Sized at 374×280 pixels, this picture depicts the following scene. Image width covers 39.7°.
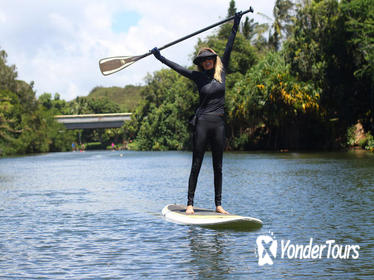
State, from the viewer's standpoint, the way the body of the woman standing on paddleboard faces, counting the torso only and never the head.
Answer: toward the camera

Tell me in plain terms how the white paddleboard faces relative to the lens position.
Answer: facing the viewer and to the right of the viewer
